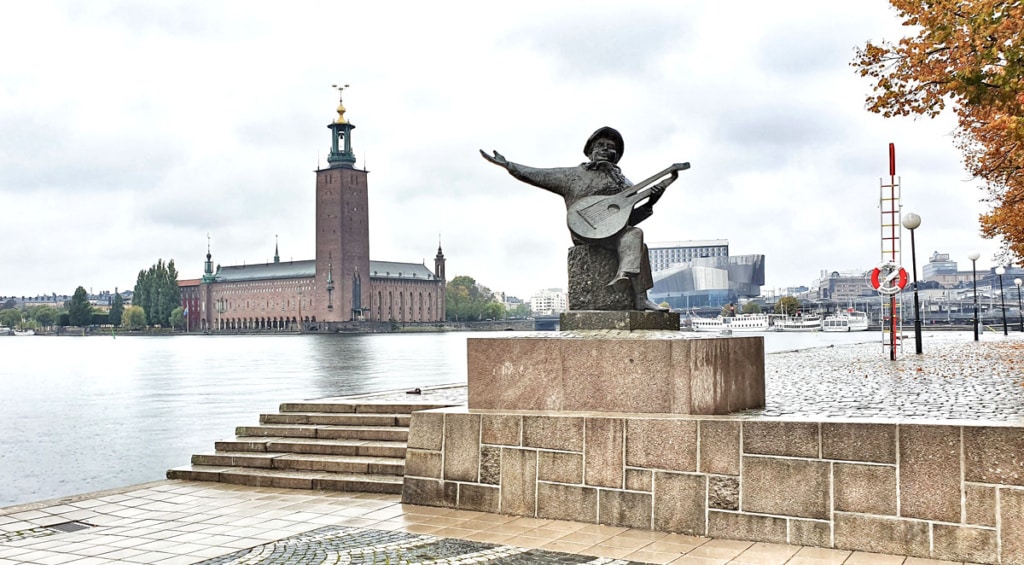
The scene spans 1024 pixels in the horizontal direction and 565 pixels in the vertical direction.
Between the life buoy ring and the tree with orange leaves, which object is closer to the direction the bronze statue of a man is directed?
the tree with orange leaves

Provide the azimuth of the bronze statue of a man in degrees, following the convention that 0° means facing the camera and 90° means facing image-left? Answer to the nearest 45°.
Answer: approximately 315°

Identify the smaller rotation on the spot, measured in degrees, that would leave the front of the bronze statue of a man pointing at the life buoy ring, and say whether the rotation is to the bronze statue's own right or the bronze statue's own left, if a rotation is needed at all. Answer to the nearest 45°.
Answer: approximately 90° to the bronze statue's own left

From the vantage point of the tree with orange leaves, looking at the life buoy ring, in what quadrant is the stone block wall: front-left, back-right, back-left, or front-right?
back-left

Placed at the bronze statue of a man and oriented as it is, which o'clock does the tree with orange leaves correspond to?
The tree with orange leaves is roughly at 10 o'clock from the bronze statue of a man.

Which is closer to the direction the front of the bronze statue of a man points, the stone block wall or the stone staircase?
the stone block wall
